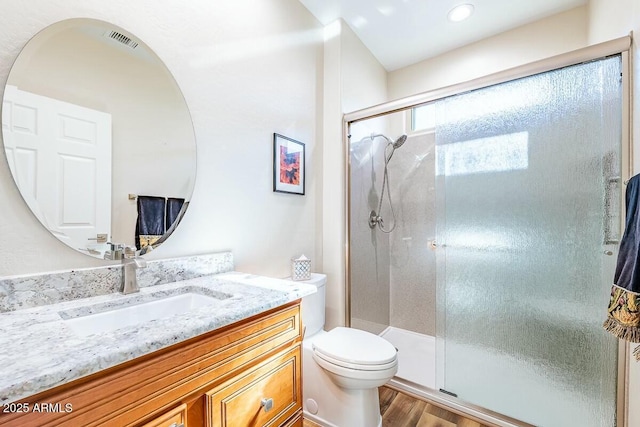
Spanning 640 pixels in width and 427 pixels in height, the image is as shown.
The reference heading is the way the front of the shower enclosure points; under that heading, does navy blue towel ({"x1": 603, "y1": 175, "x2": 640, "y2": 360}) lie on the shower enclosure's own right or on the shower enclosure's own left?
on the shower enclosure's own left

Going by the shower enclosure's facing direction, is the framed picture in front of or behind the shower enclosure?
in front

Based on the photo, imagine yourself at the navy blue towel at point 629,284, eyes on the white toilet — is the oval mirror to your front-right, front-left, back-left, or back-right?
front-left

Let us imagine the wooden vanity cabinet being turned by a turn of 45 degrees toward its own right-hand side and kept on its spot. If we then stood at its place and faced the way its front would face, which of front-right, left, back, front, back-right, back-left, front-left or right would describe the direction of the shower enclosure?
left

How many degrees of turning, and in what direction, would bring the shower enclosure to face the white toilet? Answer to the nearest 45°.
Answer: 0° — it already faces it

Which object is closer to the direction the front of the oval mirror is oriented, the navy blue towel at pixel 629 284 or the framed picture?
the navy blue towel

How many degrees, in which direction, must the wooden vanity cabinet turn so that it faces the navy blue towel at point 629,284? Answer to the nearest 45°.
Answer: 0° — it already faces it

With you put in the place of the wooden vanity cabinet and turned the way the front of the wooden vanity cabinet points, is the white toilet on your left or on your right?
on your left

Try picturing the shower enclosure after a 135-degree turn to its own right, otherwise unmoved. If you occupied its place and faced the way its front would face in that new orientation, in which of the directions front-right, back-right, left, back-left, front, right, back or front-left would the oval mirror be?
back-left

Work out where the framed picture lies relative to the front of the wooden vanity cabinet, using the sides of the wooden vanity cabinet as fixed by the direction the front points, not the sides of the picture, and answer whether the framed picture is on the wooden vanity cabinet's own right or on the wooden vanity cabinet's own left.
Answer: on the wooden vanity cabinet's own left

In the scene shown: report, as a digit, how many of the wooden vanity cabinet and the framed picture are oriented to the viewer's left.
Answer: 0

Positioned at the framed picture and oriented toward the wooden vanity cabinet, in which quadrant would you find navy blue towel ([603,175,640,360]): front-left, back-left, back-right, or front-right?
front-left

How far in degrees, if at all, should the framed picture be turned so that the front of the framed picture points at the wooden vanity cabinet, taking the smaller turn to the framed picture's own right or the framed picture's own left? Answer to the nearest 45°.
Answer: approximately 45° to the framed picture's own right

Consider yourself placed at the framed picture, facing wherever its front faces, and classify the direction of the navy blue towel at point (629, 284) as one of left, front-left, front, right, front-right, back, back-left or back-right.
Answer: front

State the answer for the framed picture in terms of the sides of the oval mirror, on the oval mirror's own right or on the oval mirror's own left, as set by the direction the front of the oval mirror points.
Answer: on the oval mirror's own left

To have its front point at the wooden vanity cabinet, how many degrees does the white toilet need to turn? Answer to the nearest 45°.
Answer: approximately 90° to its right

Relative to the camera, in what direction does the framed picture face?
facing the viewer and to the right of the viewer
